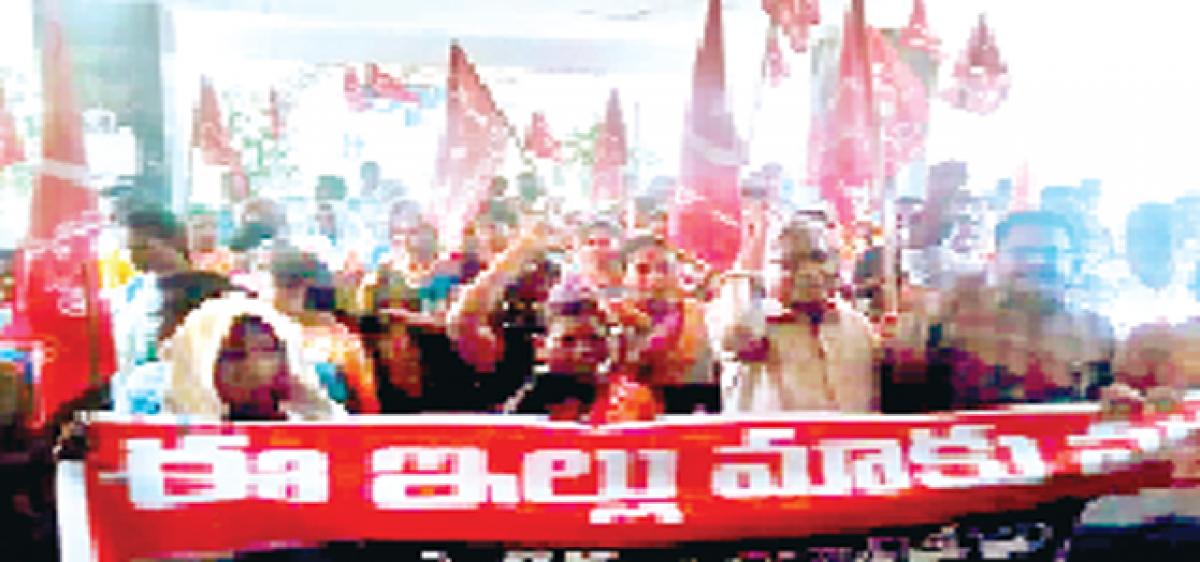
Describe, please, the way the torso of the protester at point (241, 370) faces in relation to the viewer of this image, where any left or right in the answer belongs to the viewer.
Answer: facing the viewer and to the right of the viewer

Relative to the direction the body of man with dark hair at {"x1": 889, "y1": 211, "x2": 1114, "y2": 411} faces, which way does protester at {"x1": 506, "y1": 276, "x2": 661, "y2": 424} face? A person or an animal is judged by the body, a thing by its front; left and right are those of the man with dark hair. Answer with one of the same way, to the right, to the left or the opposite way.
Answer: the same way

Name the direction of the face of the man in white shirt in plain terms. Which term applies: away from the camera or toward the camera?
toward the camera

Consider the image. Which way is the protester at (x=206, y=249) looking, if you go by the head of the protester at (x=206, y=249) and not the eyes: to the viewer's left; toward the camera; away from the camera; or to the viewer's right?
toward the camera

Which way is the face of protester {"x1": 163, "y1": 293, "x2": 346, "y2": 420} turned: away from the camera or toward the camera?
toward the camera

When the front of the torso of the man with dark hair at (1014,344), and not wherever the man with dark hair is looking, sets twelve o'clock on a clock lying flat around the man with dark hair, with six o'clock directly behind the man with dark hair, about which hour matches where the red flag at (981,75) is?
The red flag is roughly at 6 o'clock from the man with dark hair.

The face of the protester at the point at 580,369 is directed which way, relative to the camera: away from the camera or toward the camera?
toward the camera

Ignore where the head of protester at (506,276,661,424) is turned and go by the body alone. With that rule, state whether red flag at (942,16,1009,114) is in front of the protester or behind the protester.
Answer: behind

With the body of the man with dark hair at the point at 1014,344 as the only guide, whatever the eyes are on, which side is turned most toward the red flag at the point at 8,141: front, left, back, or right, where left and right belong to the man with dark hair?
right

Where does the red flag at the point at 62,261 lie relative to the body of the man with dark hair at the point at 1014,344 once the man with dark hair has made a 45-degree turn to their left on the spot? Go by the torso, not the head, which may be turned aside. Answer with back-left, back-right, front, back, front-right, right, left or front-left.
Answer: back-right

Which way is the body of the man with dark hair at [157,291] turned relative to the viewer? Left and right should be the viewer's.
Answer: facing the viewer and to the left of the viewer

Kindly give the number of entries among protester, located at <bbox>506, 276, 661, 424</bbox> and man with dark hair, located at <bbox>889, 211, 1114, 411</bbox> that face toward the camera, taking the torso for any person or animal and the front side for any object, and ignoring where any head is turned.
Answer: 2

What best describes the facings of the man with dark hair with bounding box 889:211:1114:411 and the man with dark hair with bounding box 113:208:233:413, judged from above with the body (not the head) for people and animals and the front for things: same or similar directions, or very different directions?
same or similar directions

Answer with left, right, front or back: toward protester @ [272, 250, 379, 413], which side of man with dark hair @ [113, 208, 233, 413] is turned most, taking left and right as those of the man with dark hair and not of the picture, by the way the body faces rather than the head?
left

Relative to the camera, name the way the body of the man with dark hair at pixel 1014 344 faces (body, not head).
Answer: toward the camera

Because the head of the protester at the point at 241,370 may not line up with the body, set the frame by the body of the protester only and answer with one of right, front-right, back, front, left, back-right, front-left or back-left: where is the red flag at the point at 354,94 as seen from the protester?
back-left
